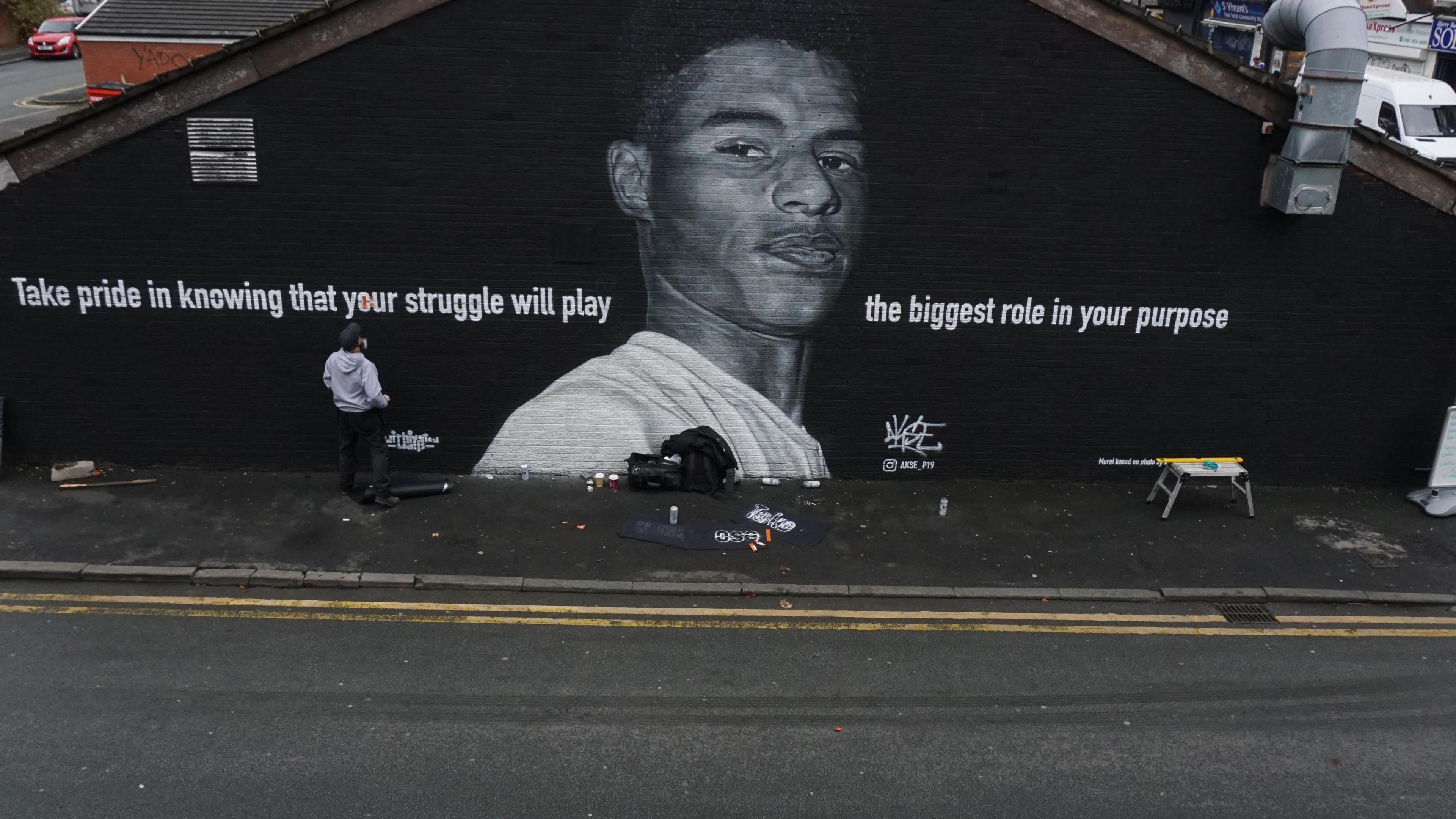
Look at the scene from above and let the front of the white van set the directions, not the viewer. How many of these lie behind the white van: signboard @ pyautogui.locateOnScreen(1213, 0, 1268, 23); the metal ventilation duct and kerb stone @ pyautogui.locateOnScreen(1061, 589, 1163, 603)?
1

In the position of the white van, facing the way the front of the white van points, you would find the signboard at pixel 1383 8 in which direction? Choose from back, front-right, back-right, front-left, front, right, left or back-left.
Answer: back-left

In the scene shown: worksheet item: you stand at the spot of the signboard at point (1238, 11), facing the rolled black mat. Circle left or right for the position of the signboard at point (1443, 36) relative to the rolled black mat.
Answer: left

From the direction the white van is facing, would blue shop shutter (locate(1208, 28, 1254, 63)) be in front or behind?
behind

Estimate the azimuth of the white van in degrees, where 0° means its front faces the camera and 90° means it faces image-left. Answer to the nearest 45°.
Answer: approximately 315°

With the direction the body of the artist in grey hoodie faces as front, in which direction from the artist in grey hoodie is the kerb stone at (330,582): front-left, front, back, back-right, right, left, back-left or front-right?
back-right

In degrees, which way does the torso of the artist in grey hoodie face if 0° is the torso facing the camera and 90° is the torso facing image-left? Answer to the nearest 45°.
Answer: approximately 225°

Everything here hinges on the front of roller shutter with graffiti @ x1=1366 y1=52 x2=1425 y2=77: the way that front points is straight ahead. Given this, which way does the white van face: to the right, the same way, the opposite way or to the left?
to the left

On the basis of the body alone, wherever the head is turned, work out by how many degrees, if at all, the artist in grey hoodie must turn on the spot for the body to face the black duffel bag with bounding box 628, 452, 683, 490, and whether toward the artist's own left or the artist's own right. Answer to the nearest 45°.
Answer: approximately 45° to the artist's own right
